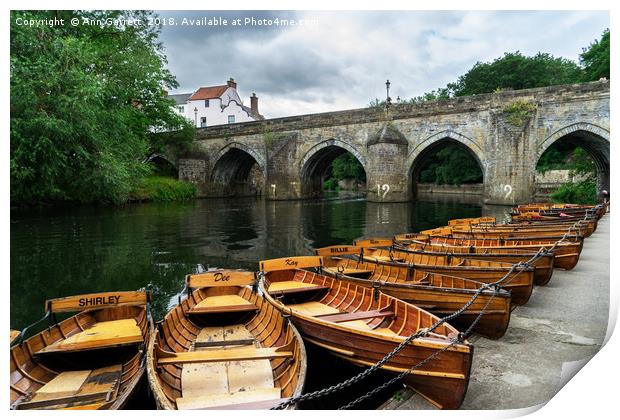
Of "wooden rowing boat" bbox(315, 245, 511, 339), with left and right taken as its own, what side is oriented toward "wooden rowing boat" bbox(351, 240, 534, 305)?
left

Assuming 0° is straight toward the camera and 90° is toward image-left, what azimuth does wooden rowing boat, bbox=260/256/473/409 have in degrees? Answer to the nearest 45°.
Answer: approximately 315°

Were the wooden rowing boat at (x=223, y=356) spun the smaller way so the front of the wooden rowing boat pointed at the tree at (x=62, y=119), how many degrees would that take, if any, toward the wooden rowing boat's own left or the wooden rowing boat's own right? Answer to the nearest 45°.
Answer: approximately 135° to the wooden rowing boat's own right

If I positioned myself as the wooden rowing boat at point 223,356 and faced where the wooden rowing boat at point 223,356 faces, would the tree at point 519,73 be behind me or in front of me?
behind

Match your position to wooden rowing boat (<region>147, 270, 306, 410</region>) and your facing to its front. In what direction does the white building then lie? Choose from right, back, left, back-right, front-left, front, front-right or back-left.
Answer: back

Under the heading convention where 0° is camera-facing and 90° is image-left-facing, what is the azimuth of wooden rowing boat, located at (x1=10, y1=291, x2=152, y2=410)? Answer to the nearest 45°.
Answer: approximately 45°

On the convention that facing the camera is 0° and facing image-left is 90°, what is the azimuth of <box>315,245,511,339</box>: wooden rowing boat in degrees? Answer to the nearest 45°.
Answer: approximately 315°

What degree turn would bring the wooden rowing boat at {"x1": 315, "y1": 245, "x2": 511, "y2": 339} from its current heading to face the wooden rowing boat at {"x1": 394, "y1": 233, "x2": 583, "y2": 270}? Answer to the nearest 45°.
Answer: approximately 90° to its left
